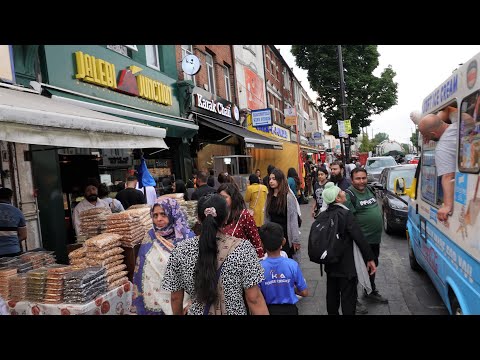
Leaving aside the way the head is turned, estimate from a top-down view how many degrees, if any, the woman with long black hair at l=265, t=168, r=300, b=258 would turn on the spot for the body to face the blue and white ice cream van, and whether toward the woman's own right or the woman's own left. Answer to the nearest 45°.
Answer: approximately 90° to the woman's own left

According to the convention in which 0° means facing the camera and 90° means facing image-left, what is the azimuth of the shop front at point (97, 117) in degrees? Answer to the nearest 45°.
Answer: approximately 315°

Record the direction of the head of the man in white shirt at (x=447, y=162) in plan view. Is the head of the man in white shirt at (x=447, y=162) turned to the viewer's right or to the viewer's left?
to the viewer's left

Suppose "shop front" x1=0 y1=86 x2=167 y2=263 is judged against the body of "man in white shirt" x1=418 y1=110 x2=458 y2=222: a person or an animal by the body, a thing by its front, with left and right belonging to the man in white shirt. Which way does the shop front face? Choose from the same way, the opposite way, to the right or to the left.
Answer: the opposite way

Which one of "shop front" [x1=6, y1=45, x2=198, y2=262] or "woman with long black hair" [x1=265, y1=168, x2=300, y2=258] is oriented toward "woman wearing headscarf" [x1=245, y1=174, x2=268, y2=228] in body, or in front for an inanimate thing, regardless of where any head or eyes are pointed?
the shop front

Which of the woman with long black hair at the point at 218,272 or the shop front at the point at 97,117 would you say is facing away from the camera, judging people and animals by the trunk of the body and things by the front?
the woman with long black hair

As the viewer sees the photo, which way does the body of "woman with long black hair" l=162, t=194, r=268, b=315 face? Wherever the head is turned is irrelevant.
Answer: away from the camera

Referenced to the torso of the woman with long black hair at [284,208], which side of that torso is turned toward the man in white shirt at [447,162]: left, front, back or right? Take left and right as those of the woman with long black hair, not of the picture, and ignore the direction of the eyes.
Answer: left

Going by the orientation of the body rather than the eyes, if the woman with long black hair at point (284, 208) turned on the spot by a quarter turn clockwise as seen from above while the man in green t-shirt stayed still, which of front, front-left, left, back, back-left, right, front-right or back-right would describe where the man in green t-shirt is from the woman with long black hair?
back-right
